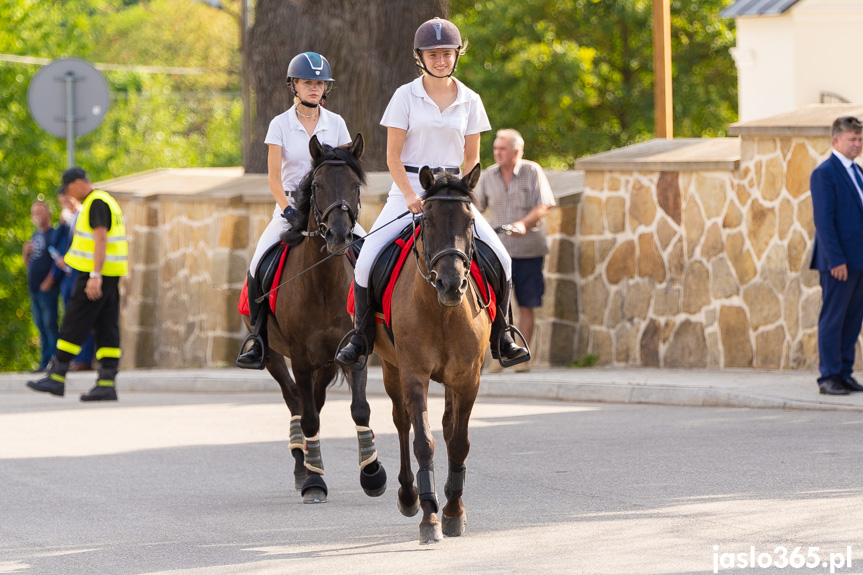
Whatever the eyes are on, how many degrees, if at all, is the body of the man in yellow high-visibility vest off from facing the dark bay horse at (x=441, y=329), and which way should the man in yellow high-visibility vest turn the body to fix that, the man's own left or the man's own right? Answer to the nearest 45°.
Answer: approximately 90° to the man's own left

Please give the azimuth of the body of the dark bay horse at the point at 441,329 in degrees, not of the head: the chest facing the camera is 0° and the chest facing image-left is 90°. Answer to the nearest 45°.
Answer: approximately 0°

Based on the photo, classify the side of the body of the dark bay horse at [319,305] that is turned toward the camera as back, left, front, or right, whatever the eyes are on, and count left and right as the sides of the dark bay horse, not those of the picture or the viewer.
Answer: front

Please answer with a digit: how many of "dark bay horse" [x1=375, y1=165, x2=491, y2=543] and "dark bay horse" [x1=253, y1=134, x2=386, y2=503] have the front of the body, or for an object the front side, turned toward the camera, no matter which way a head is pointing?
2

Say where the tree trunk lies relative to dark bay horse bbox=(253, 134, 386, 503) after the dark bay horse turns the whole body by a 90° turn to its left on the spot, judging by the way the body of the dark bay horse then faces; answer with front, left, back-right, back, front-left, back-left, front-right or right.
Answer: left

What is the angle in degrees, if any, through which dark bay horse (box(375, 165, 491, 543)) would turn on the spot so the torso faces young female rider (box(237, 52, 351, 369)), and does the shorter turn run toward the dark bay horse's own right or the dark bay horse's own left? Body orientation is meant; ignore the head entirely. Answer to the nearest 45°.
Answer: approximately 135° to the dark bay horse's own right

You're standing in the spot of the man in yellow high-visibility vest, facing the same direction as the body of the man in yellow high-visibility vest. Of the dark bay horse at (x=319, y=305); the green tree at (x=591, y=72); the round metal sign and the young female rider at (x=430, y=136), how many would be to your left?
2

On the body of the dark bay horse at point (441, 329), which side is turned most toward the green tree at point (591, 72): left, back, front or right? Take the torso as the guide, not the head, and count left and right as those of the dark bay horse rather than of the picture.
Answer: back

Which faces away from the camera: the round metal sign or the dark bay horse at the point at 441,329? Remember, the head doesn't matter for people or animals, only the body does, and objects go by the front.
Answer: the round metal sign

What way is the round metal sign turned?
away from the camera

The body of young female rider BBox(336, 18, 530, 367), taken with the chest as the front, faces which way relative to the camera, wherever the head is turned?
toward the camera

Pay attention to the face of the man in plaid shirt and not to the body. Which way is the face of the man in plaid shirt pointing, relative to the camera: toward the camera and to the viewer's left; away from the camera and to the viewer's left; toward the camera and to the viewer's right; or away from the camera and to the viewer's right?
toward the camera and to the viewer's left

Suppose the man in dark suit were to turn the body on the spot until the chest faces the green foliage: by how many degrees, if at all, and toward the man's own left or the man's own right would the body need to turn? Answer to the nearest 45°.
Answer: approximately 180°

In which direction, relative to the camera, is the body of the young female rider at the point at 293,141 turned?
toward the camera

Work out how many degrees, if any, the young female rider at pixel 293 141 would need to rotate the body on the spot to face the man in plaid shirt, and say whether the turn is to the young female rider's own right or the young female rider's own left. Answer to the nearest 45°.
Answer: approximately 135° to the young female rider's own left

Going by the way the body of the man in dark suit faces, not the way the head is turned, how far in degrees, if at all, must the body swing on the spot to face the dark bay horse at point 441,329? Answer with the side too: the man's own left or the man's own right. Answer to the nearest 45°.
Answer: approximately 45° to the man's own right
